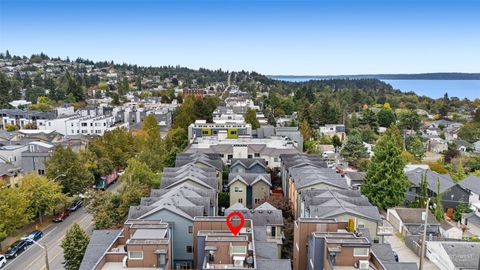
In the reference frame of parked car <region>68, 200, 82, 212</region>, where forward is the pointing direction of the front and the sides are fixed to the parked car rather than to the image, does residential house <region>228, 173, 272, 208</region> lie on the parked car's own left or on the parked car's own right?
on the parked car's own left

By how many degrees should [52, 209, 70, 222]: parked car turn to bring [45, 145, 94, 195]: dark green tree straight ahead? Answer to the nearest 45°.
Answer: approximately 135° to its right

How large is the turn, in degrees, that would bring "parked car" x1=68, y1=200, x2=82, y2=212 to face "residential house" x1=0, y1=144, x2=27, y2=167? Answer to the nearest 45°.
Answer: approximately 90° to its right

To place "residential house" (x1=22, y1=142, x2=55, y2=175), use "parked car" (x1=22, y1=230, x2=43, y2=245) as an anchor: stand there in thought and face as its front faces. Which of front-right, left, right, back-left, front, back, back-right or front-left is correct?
back-right

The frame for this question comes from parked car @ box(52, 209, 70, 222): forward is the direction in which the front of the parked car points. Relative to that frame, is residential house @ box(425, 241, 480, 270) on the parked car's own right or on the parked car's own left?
on the parked car's own left

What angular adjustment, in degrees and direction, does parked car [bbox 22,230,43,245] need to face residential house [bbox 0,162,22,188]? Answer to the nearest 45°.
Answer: approximately 135° to its right

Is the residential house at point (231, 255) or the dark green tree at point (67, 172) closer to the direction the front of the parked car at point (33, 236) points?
the residential house

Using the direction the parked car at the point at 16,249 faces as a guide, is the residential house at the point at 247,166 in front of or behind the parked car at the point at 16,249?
behind

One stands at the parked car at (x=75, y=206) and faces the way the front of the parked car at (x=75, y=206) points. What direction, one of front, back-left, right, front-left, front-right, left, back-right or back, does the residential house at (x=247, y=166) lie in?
back-left

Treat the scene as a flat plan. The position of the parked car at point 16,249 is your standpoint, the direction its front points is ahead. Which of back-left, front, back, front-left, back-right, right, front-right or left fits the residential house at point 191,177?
back-left

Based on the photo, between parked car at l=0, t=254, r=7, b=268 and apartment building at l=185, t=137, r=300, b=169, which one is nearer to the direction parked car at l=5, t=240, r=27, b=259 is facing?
the parked car

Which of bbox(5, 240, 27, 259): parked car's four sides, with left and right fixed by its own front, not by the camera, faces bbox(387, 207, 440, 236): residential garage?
left

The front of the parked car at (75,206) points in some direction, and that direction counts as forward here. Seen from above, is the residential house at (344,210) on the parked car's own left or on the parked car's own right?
on the parked car's own left

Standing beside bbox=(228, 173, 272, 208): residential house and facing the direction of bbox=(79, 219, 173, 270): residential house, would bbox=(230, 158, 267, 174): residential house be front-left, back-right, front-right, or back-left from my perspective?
back-right
